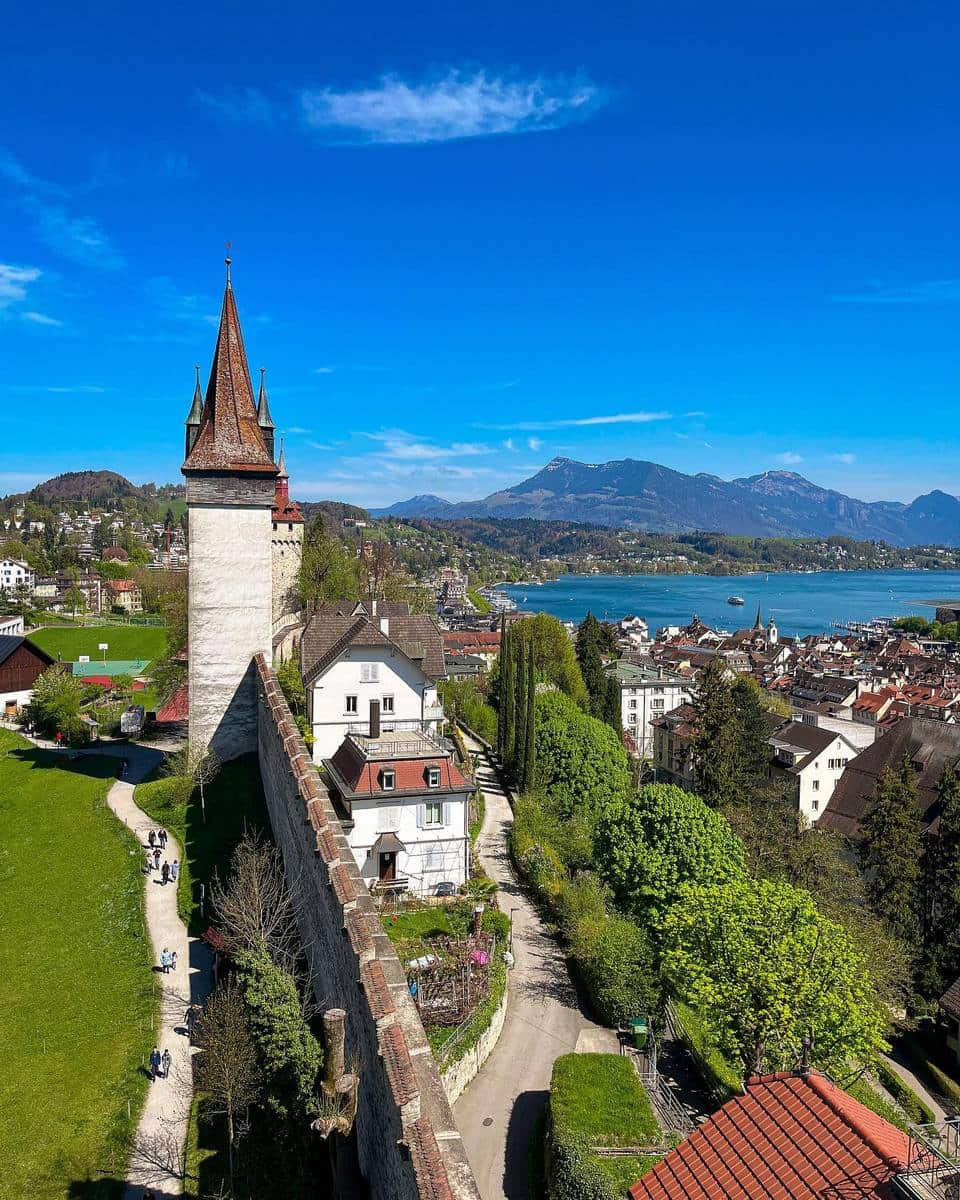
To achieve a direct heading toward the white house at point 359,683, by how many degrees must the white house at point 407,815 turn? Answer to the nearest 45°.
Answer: approximately 180°

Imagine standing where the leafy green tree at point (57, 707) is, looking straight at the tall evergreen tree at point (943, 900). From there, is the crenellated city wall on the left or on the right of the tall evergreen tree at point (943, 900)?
right

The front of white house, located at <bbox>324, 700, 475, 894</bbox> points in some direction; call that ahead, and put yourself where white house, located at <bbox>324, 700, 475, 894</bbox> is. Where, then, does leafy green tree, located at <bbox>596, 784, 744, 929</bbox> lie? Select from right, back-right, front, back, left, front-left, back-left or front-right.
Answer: left

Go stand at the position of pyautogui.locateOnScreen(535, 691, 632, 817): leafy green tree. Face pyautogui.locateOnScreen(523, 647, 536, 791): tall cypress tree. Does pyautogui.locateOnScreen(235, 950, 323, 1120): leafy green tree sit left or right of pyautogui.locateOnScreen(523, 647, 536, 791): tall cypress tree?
left

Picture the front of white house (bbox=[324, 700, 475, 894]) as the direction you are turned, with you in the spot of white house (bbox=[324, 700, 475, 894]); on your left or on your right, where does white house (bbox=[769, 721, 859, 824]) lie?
on your left

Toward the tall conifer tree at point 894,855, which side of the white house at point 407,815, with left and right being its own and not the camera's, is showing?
left

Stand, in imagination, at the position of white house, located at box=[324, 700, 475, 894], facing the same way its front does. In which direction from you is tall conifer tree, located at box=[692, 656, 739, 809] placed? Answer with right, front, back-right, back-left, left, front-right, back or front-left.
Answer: back-left

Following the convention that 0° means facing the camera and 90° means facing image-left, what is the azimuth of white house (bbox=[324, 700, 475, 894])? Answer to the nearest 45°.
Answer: approximately 0°

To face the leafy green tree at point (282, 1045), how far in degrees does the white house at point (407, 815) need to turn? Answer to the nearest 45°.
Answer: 0° — it already faces it

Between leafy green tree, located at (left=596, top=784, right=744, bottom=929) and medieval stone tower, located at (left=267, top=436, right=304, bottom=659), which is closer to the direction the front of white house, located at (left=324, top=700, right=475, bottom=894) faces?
the leafy green tree

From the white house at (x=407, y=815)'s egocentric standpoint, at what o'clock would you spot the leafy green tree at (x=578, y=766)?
The leafy green tree is roughly at 7 o'clock from the white house.

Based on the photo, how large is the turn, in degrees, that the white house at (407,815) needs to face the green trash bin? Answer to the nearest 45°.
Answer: approximately 45° to its left

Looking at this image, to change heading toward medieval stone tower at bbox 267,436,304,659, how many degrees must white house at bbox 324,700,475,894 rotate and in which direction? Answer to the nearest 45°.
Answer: approximately 180°
